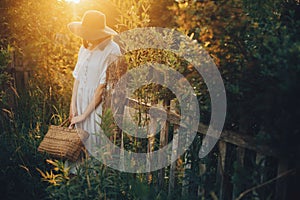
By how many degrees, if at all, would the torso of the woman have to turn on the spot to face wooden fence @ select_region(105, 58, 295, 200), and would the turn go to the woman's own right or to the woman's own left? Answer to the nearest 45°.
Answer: approximately 90° to the woman's own left

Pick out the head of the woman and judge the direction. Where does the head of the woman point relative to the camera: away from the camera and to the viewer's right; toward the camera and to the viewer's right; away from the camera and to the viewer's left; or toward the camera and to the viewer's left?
toward the camera and to the viewer's left
